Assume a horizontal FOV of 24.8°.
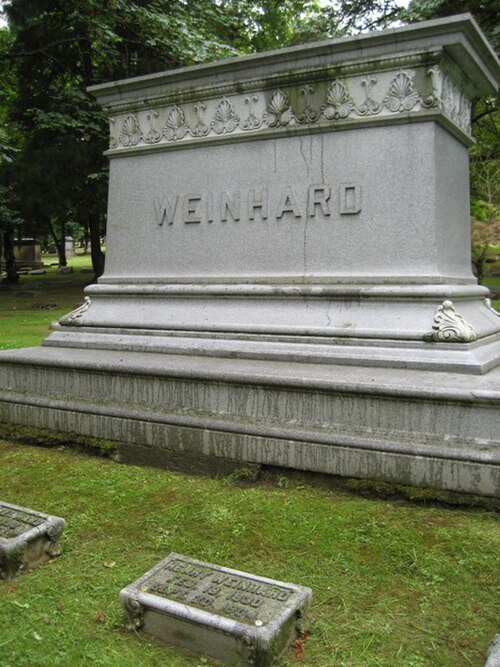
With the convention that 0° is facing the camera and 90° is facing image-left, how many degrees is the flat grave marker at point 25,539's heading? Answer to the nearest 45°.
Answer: approximately 45°

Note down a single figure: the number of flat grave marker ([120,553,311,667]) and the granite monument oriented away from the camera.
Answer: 0

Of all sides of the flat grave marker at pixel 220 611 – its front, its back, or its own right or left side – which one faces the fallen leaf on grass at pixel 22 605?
right

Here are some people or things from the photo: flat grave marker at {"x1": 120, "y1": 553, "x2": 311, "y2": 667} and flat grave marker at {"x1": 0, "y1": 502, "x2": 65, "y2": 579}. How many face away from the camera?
0

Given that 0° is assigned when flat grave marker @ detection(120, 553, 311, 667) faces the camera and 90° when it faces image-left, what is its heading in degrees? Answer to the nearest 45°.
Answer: approximately 45°

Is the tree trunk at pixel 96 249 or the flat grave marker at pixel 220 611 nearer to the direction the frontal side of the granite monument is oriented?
the flat grave marker

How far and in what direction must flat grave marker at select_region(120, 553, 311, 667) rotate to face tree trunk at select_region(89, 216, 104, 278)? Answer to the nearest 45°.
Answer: approximately 135° to its right

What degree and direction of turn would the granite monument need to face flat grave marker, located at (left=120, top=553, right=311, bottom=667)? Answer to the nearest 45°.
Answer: approximately 45° to its left

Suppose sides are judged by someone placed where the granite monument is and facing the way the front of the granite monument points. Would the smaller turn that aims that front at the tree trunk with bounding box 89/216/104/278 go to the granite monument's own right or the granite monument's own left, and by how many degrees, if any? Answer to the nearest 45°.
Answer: approximately 135° to the granite monument's own right

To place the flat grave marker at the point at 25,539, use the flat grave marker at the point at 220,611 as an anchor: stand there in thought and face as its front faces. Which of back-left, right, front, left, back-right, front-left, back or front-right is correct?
right

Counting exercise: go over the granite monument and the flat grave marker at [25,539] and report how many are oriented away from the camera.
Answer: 0

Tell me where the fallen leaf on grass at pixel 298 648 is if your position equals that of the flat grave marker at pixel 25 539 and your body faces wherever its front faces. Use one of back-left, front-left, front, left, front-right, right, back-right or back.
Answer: left

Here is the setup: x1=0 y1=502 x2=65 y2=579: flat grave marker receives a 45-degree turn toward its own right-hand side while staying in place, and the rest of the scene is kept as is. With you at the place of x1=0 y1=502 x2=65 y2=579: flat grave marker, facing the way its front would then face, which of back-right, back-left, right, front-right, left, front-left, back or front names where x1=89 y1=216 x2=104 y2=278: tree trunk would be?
right

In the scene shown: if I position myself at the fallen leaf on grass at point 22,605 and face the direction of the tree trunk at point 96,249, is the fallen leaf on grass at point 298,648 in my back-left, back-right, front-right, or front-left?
back-right

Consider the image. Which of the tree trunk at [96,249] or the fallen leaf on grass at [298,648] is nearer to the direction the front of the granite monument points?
the fallen leaf on grass
